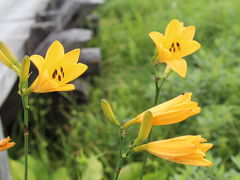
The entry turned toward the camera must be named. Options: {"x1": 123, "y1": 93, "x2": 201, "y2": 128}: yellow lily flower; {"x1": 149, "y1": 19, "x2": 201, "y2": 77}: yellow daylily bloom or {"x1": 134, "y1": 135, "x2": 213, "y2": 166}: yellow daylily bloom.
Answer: {"x1": 149, "y1": 19, "x2": 201, "y2": 77}: yellow daylily bloom

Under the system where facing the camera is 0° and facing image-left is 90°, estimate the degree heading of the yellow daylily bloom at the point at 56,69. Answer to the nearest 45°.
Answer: approximately 315°

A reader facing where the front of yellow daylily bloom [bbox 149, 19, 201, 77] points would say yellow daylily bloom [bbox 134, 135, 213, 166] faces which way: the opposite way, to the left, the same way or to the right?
to the left

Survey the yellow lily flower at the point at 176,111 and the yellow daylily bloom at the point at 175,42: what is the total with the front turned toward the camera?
1

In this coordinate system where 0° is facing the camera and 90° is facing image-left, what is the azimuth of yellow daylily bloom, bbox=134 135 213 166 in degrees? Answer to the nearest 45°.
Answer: approximately 270°

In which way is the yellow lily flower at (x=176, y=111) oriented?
to the viewer's right

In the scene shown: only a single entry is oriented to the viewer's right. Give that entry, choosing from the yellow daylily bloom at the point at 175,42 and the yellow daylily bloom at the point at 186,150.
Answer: the yellow daylily bloom at the point at 186,150
